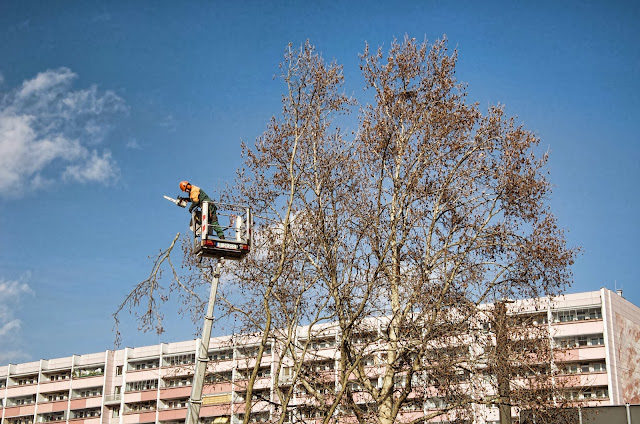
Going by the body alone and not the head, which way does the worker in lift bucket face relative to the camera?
to the viewer's left

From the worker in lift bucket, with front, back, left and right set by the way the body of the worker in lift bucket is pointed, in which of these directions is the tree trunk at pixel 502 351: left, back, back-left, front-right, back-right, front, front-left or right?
back-right
